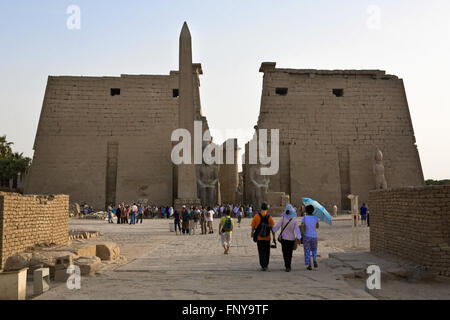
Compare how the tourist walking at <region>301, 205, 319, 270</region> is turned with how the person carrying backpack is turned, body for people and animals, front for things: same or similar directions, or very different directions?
same or similar directions

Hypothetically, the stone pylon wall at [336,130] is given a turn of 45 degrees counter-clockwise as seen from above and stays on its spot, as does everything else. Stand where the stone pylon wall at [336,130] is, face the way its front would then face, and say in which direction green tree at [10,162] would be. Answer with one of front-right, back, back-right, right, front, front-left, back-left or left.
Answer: back-right

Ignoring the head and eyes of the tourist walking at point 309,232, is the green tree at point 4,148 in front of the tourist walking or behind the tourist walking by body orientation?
in front

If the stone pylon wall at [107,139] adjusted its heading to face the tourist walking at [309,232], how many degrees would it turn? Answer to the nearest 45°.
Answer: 0° — it already faces them

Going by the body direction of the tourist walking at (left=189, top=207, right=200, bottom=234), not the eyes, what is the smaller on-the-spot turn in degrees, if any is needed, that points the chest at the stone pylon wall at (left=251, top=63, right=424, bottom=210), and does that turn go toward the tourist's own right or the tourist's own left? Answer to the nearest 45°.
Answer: approximately 45° to the tourist's own right

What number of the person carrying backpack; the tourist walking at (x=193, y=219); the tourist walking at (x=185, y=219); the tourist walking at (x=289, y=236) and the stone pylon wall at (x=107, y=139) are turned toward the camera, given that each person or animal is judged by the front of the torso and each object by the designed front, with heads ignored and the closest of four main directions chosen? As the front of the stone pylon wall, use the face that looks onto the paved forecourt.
1

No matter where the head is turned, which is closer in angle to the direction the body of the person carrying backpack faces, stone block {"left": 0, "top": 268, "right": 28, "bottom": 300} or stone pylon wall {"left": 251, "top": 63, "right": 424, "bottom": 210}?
the stone pylon wall

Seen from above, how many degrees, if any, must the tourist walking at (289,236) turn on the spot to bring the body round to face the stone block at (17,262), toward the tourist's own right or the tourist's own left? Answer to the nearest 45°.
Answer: approximately 90° to the tourist's own left

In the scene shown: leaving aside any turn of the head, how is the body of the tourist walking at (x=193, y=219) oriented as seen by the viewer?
away from the camera

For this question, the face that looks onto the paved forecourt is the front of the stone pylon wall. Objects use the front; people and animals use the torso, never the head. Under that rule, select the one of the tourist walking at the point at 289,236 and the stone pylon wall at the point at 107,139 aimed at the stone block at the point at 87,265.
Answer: the stone pylon wall

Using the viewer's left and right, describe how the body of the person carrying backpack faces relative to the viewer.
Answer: facing away from the viewer

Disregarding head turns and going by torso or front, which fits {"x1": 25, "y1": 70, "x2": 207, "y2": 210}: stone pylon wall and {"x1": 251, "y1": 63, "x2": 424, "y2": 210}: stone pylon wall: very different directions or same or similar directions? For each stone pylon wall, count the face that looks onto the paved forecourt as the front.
same or similar directions

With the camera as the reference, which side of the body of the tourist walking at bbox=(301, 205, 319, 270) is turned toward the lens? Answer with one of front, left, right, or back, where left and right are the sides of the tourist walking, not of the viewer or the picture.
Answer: back

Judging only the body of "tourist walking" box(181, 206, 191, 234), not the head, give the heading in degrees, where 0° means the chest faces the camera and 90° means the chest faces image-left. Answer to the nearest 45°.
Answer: approximately 180°

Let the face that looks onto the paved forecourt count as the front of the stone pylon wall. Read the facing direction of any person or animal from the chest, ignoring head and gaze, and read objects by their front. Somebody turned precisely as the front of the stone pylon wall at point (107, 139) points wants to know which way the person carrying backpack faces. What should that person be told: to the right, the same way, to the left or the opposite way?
the opposite way

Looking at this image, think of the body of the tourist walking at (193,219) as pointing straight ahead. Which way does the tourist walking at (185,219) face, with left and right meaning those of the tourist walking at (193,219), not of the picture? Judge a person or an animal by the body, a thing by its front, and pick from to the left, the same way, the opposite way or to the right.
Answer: the same way

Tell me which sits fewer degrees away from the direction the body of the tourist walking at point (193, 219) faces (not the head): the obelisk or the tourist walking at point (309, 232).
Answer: the obelisk

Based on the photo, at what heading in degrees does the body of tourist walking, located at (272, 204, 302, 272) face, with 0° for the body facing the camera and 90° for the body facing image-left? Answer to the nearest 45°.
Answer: approximately 180°

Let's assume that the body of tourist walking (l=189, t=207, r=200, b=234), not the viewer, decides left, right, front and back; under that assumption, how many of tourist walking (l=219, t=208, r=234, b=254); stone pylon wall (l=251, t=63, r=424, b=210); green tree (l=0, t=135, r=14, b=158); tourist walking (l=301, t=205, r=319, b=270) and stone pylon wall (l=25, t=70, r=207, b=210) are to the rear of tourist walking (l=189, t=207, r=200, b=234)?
2

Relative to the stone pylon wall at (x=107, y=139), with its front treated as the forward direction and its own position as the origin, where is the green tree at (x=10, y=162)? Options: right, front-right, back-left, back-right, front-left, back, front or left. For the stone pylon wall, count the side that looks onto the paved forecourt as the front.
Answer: back-right

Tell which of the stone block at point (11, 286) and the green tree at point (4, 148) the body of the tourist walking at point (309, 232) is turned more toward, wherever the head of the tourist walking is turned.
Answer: the green tree
